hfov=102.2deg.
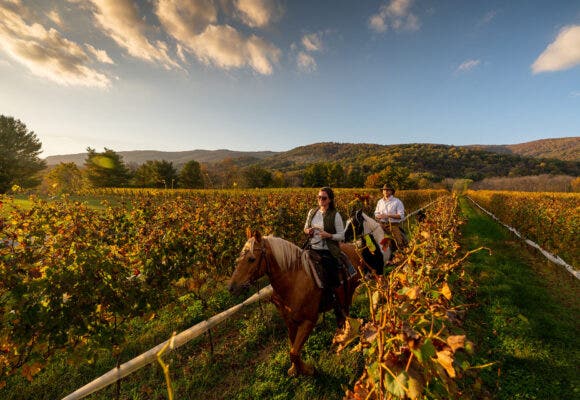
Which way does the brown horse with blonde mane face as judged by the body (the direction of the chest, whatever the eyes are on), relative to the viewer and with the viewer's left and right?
facing the viewer and to the left of the viewer

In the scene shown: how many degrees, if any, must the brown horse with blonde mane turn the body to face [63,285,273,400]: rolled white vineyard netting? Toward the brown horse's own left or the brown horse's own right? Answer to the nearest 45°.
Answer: approximately 45° to the brown horse's own right

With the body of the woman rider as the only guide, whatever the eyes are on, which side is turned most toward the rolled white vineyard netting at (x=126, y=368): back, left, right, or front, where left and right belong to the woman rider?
front

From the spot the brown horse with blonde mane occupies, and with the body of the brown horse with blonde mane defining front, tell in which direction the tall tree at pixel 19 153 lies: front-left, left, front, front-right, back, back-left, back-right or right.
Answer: right

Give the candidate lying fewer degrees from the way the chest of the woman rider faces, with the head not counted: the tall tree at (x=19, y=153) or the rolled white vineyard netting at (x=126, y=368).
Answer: the rolled white vineyard netting

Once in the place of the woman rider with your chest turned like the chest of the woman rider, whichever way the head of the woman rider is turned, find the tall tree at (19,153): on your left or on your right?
on your right
